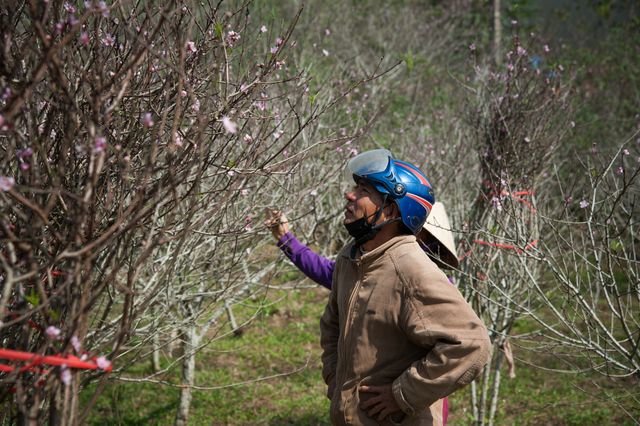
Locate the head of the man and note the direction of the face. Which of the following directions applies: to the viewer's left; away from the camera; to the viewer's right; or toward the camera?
to the viewer's left

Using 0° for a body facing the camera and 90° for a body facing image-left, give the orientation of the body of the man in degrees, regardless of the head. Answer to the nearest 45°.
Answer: approximately 45°
